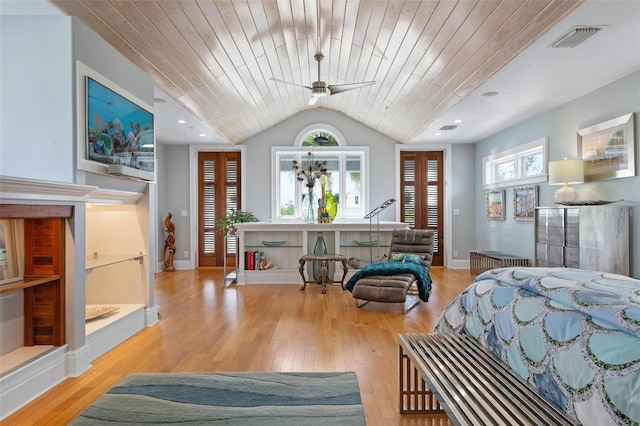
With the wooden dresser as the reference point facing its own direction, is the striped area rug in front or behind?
in front

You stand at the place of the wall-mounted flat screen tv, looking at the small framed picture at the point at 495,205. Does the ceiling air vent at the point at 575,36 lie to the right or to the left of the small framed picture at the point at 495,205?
right

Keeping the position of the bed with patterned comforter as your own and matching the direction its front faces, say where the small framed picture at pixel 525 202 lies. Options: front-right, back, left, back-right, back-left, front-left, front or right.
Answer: back-right

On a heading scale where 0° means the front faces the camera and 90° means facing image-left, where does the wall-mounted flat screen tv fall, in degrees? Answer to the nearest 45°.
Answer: approximately 315°

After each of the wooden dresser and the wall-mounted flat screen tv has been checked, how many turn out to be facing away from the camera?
0

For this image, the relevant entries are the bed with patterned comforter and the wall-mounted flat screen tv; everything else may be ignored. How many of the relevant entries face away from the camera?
0

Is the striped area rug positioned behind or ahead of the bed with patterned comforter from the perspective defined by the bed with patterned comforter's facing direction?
ahead

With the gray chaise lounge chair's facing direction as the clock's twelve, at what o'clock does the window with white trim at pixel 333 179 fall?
The window with white trim is roughly at 4 o'clock from the gray chaise lounge chair.

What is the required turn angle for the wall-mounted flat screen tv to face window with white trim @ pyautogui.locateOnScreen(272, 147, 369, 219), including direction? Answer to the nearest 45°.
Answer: approximately 90° to its left
